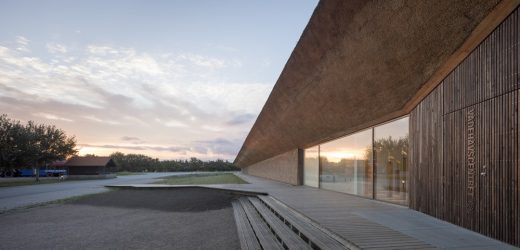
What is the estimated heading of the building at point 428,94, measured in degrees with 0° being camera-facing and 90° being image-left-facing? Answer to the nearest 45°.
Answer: approximately 45°
